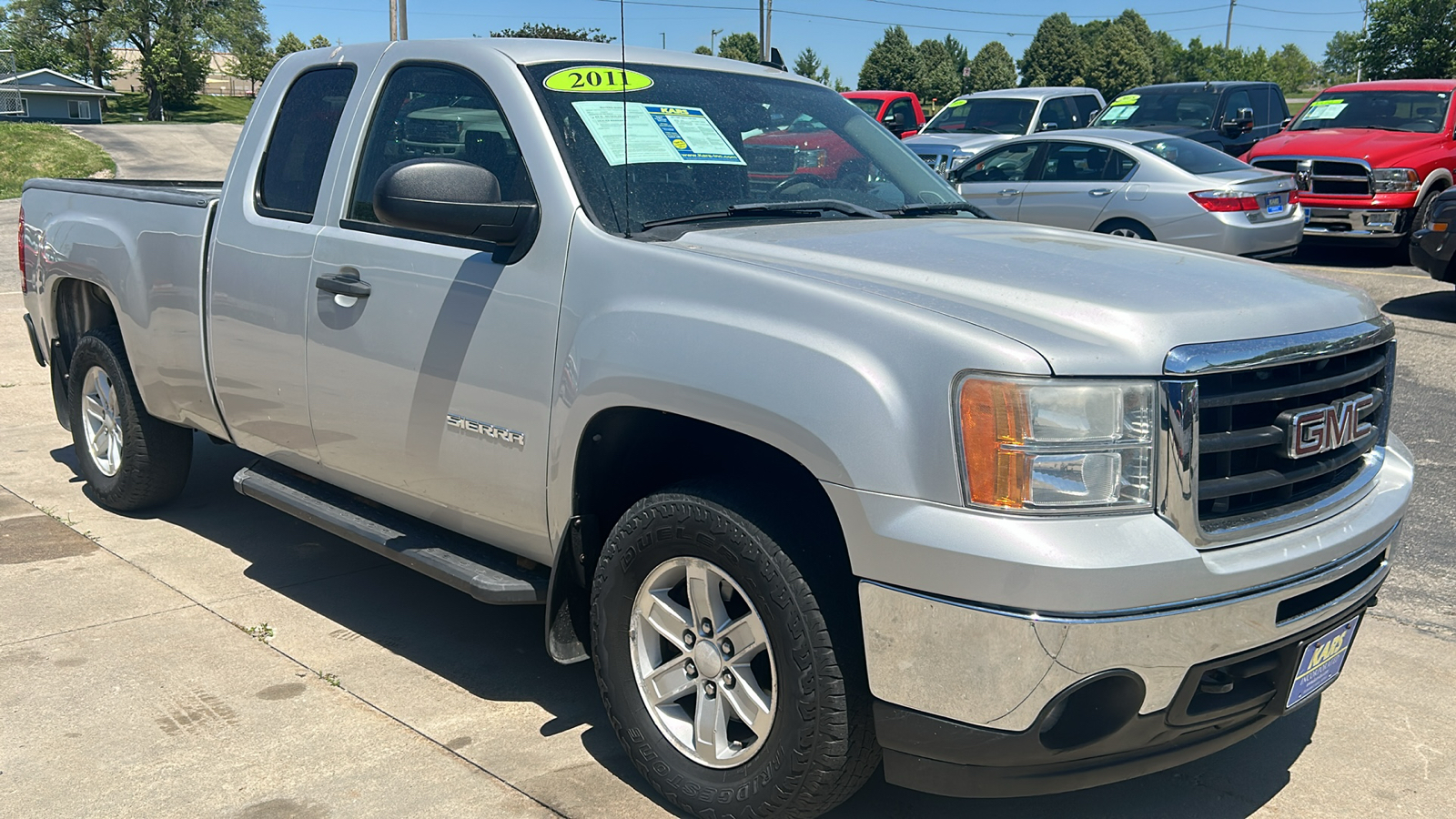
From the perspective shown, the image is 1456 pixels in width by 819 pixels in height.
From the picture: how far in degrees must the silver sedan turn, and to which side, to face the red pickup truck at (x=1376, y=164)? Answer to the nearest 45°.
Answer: approximately 90° to its right

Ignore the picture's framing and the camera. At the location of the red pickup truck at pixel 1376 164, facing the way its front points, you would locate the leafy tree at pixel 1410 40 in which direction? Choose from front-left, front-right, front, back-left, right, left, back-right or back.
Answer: back-right

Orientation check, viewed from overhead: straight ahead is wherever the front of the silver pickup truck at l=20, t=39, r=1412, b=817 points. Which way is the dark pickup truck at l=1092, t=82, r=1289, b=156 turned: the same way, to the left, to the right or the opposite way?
to the right

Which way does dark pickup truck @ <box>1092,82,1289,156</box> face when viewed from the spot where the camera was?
facing the viewer and to the left of the viewer

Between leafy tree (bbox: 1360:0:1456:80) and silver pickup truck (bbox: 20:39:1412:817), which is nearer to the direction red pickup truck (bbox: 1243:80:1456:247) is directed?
the silver pickup truck

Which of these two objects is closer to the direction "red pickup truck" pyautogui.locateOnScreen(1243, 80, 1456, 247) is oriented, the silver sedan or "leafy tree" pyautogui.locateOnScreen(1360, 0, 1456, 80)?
the silver sedan

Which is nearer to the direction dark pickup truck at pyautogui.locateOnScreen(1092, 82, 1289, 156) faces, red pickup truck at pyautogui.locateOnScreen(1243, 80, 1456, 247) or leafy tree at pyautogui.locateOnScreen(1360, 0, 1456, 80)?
the red pickup truck

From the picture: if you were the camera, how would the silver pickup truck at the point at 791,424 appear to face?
facing the viewer and to the right of the viewer

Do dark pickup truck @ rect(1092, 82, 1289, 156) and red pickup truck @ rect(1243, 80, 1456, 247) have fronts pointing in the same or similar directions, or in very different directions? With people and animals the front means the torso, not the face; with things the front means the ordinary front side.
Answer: same or similar directions

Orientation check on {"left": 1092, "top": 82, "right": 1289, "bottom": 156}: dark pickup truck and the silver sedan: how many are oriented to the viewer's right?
0

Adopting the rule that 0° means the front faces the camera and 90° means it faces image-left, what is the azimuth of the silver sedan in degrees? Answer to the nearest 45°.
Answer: approximately 135°

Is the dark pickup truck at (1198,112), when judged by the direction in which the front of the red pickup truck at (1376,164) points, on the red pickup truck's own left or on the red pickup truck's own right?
on the red pickup truck's own right

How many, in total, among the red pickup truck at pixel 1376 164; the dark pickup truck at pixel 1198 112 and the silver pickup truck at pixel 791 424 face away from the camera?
0

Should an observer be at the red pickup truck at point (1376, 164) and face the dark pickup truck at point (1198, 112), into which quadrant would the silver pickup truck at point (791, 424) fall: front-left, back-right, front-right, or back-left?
back-left
